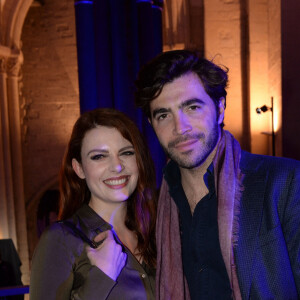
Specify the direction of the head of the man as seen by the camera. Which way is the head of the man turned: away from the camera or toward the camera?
toward the camera

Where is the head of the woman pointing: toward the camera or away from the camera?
toward the camera

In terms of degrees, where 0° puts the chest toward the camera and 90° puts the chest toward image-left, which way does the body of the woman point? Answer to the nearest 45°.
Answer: approximately 315°
